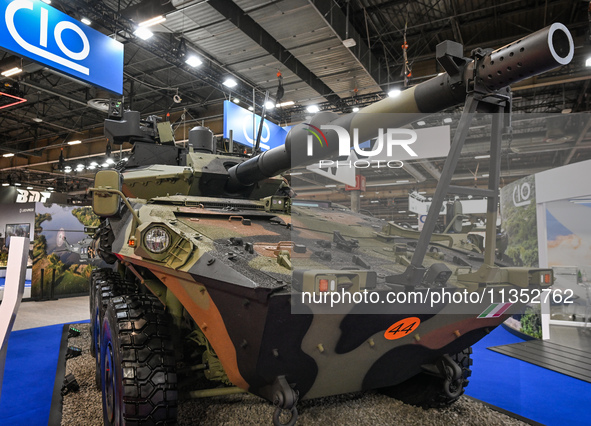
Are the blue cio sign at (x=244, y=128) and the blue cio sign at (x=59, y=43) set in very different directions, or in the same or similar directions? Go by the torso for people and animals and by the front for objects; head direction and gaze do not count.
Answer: same or similar directions

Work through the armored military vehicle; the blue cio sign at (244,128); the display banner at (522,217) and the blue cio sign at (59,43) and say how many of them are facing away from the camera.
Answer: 0

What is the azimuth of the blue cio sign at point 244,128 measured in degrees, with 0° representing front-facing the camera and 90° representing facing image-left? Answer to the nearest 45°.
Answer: approximately 315°

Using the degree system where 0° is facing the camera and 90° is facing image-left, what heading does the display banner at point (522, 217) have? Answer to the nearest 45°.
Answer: approximately 45°

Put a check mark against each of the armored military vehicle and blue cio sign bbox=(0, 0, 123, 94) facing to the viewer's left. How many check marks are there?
0

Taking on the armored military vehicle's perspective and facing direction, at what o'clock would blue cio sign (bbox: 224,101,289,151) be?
The blue cio sign is roughly at 7 o'clock from the armored military vehicle.

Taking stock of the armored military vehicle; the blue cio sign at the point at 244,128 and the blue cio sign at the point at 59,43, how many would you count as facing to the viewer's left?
0

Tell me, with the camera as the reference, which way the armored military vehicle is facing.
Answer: facing the viewer and to the right of the viewer

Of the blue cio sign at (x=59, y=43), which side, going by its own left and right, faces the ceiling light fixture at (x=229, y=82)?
left

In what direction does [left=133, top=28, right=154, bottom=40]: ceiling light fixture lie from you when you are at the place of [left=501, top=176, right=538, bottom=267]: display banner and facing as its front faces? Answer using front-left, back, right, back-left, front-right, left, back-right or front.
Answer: front-right

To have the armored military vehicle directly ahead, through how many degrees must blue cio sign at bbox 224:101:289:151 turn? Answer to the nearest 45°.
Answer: approximately 45° to its right

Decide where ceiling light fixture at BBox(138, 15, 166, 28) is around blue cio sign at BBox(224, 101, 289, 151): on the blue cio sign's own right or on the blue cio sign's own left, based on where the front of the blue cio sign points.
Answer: on the blue cio sign's own right
